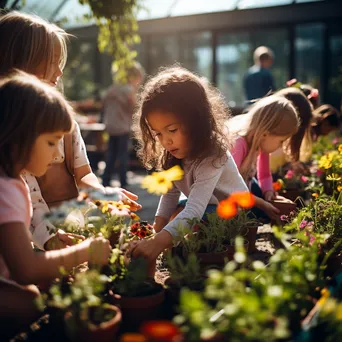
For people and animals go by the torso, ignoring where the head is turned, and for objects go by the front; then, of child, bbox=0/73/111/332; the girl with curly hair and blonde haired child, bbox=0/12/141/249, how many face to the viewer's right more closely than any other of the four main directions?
2

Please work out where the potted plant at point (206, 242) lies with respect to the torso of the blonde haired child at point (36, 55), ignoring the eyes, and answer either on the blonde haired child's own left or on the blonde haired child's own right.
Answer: on the blonde haired child's own right

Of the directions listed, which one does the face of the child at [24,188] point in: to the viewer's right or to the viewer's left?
to the viewer's right

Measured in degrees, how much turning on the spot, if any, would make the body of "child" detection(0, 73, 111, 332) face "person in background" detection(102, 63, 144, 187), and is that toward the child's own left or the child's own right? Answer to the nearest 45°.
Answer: approximately 90° to the child's own left

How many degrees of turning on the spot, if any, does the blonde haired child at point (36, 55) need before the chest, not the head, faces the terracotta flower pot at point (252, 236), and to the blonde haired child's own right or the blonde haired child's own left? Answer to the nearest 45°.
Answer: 0° — they already face it

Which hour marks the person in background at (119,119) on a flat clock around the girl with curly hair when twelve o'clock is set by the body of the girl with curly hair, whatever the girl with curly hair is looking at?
The person in background is roughly at 4 o'clock from the girl with curly hair.

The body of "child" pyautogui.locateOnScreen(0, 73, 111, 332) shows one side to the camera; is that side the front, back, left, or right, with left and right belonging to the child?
right

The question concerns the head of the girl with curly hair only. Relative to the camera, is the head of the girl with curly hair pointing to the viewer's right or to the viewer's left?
to the viewer's left

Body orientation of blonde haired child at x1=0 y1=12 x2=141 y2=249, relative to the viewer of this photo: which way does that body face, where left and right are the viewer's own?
facing to the right of the viewer

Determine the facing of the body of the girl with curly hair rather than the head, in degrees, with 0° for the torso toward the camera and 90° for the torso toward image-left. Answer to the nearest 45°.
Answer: approximately 45°
